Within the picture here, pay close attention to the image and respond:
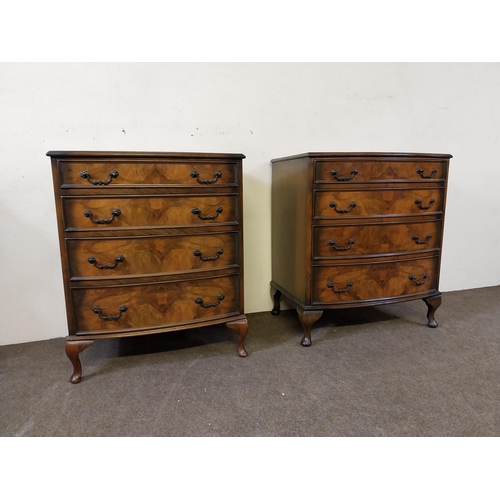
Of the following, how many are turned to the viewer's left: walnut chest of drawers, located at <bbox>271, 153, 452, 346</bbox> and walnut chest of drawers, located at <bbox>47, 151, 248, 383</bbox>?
0

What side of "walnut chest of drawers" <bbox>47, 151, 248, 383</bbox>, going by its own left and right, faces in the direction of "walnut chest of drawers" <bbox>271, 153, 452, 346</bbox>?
left

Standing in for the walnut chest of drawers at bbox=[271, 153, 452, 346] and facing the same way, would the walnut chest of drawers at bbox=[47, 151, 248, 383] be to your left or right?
on your right

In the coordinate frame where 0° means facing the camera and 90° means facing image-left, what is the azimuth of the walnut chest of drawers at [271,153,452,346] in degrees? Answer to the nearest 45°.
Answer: approximately 315°

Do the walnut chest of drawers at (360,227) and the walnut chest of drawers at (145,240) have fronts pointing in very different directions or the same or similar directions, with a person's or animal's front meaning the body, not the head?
same or similar directions

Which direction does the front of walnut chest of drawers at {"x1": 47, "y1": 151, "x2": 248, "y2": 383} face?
toward the camera
